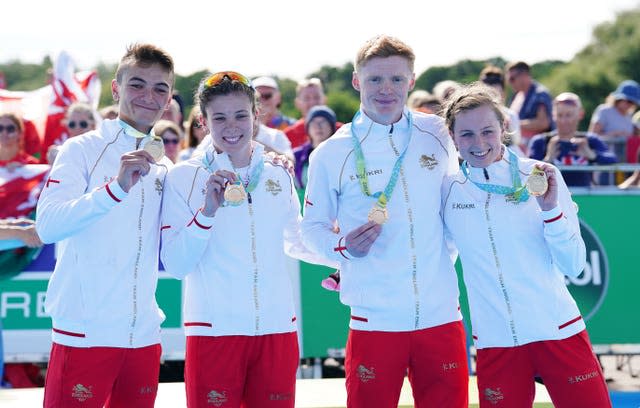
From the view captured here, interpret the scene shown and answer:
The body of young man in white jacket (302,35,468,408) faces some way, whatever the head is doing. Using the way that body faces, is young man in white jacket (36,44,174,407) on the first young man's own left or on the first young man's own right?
on the first young man's own right

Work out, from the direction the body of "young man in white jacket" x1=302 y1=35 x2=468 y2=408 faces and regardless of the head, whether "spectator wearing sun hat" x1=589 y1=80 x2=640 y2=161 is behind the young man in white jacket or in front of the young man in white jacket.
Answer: behind

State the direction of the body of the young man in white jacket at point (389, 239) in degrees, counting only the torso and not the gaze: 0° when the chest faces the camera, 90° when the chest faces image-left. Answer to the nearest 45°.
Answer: approximately 0°

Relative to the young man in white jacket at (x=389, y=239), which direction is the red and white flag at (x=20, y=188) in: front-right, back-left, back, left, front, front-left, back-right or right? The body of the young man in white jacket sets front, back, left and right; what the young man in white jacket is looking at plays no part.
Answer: back-right

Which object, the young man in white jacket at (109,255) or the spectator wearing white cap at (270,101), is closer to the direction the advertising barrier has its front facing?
the young man in white jacket

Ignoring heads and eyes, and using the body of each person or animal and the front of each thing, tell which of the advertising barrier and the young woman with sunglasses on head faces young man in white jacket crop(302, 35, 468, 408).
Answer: the advertising barrier

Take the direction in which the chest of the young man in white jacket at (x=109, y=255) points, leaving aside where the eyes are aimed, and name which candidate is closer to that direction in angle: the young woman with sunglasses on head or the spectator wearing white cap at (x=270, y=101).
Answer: the young woman with sunglasses on head

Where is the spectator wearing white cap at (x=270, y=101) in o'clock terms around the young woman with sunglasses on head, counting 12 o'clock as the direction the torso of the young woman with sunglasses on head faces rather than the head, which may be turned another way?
The spectator wearing white cap is roughly at 6 o'clock from the young woman with sunglasses on head.

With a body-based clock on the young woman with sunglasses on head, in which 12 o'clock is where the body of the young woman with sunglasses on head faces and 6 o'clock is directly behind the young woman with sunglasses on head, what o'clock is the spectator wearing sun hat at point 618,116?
The spectator wearing sun hat is roughly at 7 o'clock from the young woman with sunglasses on head.

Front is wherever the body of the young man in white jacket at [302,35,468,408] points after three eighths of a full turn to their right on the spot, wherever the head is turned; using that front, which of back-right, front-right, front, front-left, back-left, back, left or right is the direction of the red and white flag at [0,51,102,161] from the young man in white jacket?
front

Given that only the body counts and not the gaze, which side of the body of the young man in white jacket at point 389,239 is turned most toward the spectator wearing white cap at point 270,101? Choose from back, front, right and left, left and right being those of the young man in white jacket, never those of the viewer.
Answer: back

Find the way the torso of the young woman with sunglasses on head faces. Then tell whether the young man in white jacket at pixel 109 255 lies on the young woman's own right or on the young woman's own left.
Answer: on the young woman's own right
